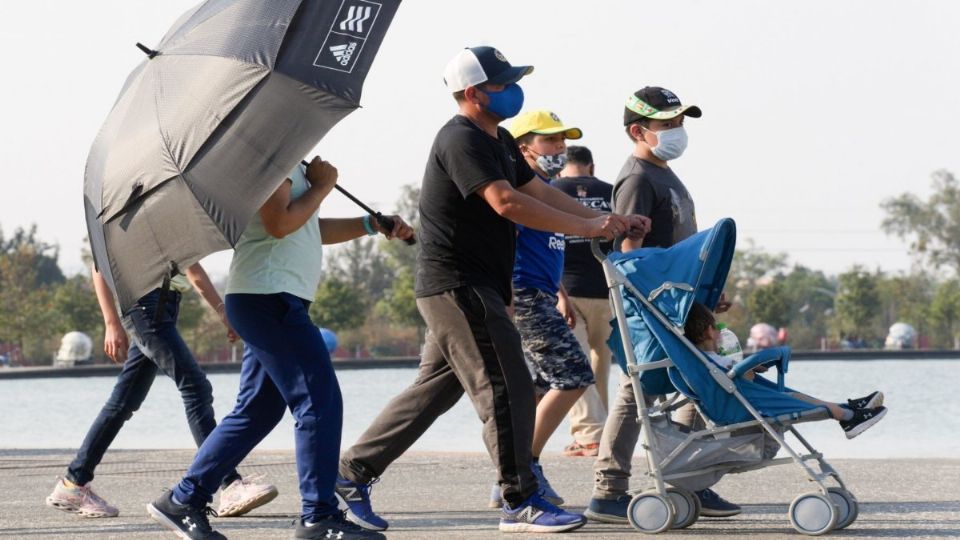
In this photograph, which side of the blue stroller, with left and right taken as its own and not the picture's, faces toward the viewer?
right

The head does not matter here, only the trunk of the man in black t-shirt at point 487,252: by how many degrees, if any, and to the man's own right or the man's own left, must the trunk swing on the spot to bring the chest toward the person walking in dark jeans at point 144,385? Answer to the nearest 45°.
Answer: approximately 135° to the man's own left

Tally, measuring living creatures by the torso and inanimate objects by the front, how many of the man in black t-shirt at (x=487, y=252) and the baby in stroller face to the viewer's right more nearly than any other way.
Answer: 2

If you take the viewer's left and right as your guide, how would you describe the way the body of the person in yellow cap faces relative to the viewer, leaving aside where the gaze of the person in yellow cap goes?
facing the viewer and to the right of the viewer

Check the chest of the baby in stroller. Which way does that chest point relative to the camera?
to the viewer's right

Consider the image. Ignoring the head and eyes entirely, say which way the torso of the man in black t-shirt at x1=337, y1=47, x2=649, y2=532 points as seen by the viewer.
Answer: to the viewer's right

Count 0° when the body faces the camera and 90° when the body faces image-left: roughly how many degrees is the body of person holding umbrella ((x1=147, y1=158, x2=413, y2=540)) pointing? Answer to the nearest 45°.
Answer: approximately 270°

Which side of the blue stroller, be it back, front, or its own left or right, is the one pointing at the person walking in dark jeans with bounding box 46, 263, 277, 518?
back

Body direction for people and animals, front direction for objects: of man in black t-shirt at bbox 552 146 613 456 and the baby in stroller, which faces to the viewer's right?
the baby in stroller

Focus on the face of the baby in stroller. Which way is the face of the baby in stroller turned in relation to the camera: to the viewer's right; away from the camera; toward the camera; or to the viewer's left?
to the viewer's right
